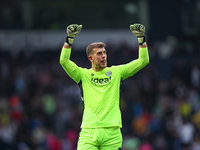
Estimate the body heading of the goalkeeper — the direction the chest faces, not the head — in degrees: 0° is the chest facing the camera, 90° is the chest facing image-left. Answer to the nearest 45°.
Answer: approximately 0°
